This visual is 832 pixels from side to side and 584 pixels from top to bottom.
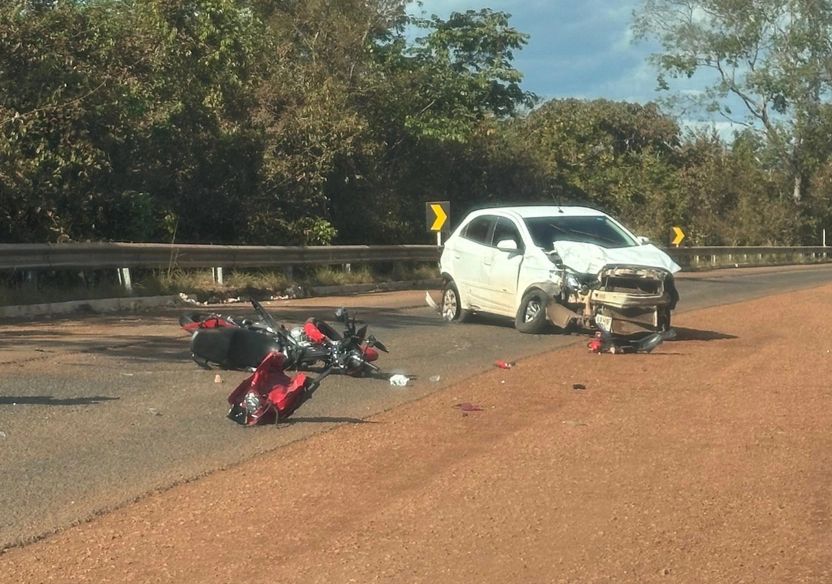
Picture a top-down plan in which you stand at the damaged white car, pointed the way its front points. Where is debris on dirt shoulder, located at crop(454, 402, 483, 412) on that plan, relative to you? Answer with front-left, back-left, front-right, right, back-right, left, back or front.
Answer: front-right

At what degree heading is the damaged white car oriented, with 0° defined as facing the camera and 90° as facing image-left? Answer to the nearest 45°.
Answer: approximately 315°

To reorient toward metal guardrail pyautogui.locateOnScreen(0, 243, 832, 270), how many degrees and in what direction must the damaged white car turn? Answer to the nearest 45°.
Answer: approximately 180°

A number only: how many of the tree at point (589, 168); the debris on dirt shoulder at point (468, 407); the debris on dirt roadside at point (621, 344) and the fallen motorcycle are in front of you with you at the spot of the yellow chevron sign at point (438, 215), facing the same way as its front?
3

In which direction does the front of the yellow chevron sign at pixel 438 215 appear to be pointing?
toward the camera

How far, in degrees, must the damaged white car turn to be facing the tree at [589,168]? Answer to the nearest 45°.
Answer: approximately 135° to its left

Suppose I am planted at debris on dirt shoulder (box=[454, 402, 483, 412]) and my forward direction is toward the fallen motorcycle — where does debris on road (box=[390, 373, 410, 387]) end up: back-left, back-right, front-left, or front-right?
front-right

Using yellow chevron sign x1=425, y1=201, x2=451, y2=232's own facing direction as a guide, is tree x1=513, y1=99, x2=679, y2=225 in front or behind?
behind

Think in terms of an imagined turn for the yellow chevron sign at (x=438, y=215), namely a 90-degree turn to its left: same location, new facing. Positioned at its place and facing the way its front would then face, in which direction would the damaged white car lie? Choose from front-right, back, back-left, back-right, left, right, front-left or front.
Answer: right

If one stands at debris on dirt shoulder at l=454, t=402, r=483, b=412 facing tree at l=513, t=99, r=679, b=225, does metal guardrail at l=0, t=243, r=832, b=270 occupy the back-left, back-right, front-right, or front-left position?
front-left

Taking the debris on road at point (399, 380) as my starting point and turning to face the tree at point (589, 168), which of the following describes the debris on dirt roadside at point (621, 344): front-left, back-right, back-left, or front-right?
front-right

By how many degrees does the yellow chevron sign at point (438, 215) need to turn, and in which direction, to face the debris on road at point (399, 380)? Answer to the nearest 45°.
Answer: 0° — it already faces it

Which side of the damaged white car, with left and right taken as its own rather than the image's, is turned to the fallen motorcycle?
right
